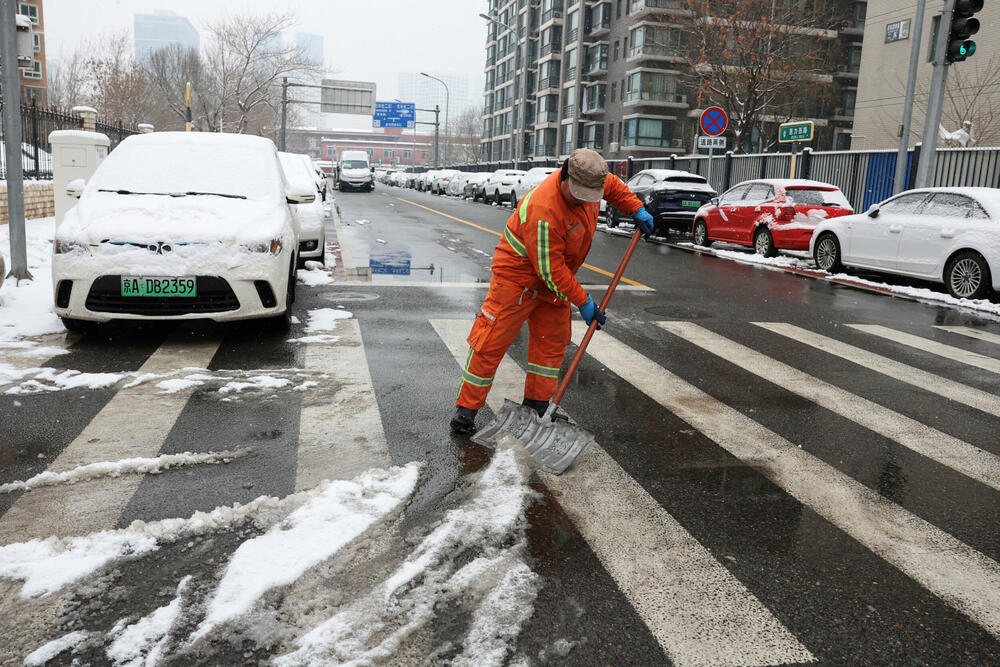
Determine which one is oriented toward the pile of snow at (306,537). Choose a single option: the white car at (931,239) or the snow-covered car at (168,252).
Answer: the snow-covered car

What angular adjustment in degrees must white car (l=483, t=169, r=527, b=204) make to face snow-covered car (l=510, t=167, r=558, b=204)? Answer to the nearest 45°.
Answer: approximately 135° to its left

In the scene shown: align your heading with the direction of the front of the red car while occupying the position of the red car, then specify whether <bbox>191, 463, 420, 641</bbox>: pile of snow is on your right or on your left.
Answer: on your left

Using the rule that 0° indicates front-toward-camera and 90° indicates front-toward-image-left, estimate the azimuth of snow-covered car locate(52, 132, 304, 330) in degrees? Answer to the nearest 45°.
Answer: approximately 0°

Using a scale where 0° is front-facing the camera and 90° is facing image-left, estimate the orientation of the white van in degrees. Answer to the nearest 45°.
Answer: approximately 0°

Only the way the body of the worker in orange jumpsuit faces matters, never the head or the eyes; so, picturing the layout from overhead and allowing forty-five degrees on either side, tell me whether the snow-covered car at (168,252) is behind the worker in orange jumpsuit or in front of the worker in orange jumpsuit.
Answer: behind

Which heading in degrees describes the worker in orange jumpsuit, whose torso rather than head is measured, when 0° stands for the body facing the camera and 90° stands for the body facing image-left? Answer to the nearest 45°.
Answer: approximately 315°

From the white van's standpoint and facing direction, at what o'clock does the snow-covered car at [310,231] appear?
The snow-covered car is roughly at 12 o'clock from the white van.
